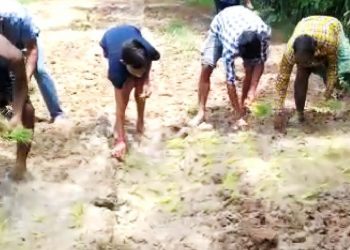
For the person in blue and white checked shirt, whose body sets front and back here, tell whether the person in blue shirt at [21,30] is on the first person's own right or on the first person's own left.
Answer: on the first person's own right

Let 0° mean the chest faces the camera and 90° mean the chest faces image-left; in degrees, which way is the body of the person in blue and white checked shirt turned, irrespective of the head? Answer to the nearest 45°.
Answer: approximately 0°

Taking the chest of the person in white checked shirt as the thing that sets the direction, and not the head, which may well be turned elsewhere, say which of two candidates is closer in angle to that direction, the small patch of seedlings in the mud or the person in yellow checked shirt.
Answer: the small patch of seedlings in the mud

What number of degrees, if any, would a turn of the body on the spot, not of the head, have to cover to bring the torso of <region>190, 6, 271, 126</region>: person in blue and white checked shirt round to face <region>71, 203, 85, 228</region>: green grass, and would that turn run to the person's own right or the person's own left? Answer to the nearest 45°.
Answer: approximately 45° to the person's own right

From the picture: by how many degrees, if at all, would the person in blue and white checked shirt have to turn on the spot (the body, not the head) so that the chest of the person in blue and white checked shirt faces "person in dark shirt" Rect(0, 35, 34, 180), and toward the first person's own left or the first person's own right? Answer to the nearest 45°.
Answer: approximately 45° to the first person's own right

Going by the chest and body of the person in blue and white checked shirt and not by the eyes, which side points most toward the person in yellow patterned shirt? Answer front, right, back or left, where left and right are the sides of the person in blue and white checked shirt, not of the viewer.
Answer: left

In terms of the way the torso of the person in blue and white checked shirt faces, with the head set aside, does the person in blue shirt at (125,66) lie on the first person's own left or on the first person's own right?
on the first person's own right
